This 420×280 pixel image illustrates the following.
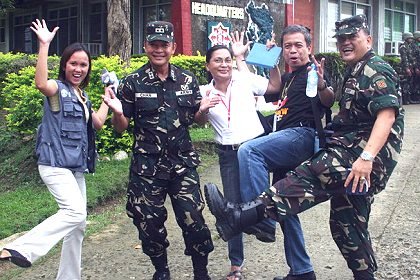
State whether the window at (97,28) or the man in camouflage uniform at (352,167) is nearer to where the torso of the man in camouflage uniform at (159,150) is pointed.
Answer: the man in camouflage uniform

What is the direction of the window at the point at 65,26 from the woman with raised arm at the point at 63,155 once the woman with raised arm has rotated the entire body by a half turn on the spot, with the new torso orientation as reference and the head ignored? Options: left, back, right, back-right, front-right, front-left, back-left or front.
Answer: front-right

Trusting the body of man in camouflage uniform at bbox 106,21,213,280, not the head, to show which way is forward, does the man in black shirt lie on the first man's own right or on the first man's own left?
on the first man's own left

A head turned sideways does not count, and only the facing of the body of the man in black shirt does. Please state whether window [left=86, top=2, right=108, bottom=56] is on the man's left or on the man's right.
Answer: on the man's right

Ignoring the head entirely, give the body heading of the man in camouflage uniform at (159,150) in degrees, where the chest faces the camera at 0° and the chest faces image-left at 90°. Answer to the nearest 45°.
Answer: approximately 0°

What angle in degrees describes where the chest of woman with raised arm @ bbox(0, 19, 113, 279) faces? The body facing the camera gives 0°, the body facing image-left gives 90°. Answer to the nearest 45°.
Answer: approximately 315°

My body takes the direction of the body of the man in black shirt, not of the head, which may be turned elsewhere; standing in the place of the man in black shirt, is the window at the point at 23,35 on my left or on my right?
on my right

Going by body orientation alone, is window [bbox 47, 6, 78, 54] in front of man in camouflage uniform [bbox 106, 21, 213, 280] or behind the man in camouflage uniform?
behind

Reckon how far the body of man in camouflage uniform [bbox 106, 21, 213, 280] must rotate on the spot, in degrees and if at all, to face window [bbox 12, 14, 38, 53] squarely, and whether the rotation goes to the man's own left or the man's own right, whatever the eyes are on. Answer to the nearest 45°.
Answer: approximately 180°

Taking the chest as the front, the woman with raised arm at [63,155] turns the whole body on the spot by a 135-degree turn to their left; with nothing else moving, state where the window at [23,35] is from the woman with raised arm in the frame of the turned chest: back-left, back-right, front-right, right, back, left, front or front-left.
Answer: front

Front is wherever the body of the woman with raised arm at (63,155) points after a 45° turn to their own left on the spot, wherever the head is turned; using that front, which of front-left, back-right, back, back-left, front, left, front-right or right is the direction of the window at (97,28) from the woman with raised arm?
left
